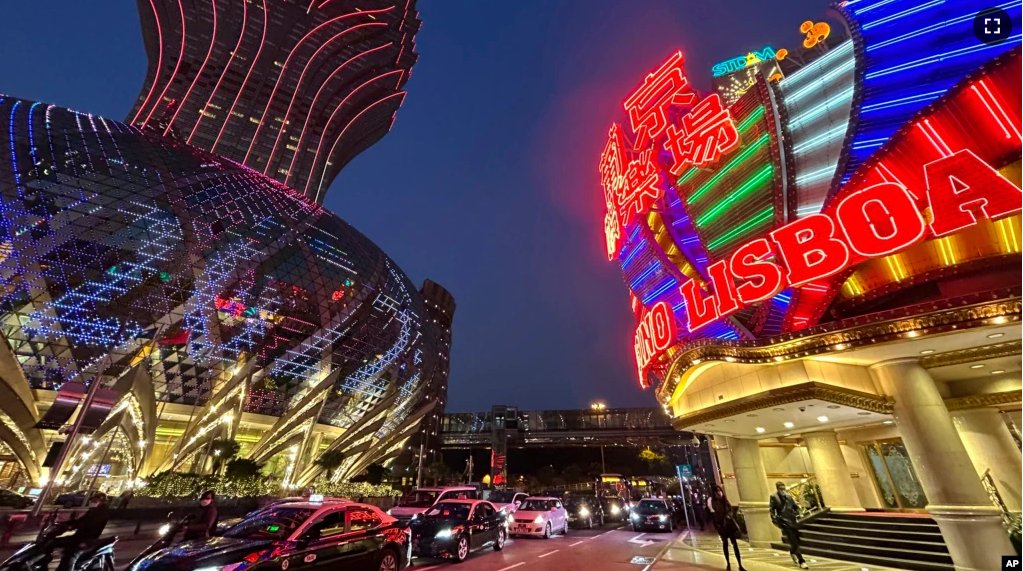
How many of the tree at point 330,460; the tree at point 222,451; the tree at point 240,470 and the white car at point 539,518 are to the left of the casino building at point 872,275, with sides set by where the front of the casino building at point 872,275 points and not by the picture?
0

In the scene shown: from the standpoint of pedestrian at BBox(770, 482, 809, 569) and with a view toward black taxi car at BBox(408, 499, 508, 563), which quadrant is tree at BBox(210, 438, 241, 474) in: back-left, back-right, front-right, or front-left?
front-right

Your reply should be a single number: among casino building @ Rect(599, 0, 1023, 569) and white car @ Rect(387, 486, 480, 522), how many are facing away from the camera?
0

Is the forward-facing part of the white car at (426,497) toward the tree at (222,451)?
no

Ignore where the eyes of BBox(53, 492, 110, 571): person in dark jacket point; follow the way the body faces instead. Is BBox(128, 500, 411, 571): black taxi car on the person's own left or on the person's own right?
on the person's own left

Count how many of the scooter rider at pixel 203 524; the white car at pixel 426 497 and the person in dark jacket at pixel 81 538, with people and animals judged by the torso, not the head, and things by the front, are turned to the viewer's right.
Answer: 0

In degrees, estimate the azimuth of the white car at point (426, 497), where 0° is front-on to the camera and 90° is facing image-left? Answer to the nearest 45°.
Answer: approximately 45°

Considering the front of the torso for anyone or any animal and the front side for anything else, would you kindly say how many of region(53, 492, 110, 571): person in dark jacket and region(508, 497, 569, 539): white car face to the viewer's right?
0

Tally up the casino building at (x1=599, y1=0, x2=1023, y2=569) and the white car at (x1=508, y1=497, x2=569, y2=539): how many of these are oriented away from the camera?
0

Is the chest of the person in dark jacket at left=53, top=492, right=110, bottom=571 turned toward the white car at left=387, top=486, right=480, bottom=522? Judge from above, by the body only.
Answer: no

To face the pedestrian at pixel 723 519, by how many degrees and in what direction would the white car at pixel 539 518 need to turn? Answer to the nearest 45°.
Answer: approximately 90° to its left

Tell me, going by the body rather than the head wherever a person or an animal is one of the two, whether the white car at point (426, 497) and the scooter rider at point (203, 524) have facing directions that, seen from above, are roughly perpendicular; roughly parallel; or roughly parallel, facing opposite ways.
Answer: roughly parallel

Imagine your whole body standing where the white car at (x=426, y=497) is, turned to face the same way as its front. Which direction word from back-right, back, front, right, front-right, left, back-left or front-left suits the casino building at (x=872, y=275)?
left

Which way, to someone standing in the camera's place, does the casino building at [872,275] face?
facing the viewer and to the left of the viewer

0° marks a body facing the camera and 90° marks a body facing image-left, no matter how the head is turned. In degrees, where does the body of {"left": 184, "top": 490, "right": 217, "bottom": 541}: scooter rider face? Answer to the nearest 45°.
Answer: approximately 45°

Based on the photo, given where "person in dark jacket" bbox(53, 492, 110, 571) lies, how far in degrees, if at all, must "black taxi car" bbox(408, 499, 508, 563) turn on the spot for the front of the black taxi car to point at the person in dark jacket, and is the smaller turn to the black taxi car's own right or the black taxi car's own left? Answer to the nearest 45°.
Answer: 0° — it already faces them

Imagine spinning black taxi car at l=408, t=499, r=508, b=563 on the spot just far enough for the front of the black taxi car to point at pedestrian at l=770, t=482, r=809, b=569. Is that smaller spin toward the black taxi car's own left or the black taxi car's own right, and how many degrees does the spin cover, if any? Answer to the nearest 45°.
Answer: approximately 135° to the black taxi car's own left

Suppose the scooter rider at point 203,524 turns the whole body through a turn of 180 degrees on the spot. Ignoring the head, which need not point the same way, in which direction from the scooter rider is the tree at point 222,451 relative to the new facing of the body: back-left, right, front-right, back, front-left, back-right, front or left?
front-left

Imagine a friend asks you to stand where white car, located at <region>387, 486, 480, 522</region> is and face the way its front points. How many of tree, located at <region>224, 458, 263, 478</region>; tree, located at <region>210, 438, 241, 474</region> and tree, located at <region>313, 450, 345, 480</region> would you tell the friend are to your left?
0
